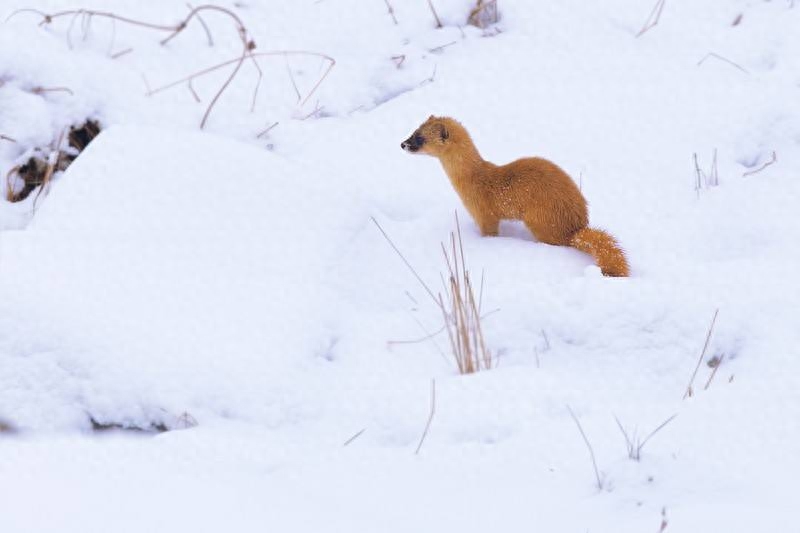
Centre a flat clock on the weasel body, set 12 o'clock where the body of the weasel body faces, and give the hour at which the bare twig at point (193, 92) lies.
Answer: The bare twig is roughly at 1 o'clock from the weasel body.

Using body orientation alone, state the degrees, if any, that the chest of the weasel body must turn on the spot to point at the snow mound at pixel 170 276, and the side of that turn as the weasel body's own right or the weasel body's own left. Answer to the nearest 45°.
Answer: approximately 45° to the weasel body's own left

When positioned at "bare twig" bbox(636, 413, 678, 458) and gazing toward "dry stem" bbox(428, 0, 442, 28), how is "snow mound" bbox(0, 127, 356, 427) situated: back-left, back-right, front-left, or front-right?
front-left

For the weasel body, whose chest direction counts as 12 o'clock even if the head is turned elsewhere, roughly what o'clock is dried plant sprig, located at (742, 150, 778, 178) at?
The dried plant sprig is roughly at 5 o'clock from the weasel body.

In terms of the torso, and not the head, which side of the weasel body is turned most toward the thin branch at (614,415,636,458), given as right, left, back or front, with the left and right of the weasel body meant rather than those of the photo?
left

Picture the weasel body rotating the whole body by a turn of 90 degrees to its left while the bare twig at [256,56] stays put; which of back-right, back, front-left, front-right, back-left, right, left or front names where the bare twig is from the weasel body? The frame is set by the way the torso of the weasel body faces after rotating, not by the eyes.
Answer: back-right

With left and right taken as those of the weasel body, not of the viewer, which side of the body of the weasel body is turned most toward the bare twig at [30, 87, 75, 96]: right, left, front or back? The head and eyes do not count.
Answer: front

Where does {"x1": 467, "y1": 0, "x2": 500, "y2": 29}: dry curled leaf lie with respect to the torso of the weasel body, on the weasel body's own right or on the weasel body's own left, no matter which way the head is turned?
on the weasel body's own right

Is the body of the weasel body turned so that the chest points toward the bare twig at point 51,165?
yes

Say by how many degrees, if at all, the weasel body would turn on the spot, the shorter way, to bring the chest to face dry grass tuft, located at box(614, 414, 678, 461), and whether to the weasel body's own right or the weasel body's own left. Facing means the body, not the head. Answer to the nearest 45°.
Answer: approximately 90° to the weasel body's own left

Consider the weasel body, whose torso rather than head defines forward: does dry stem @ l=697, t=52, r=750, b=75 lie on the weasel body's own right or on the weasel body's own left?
on the weasel body's own right

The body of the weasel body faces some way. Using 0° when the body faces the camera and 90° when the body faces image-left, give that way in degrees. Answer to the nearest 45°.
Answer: approximately 90°

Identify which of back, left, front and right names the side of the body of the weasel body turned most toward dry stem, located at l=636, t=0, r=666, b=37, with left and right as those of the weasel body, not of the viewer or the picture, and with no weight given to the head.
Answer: right

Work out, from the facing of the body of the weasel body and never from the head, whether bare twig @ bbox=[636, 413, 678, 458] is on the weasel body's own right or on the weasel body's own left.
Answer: on the weasel body's own left
